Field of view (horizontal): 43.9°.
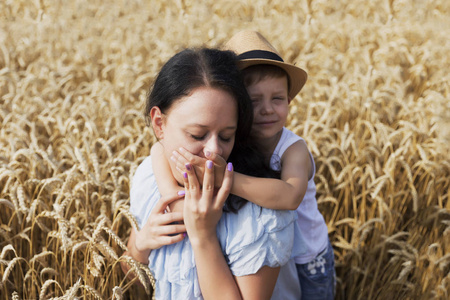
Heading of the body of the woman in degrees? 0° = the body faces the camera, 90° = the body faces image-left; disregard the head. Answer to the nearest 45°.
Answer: approximately 0°

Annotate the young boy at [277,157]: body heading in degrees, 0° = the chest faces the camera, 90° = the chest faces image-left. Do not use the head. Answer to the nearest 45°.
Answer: approximately 45°
